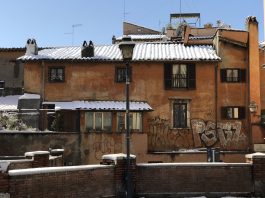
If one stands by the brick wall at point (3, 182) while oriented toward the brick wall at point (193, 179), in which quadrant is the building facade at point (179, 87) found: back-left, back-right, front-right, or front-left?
front-left

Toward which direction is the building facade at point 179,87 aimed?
toward the camera

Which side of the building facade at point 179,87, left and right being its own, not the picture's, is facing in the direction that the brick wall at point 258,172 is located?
front

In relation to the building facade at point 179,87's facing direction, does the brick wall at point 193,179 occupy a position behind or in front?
in front

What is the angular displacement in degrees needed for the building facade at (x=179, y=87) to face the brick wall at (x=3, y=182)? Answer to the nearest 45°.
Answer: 0° — it already faces it

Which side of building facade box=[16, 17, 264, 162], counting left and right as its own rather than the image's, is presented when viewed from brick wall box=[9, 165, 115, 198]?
front
